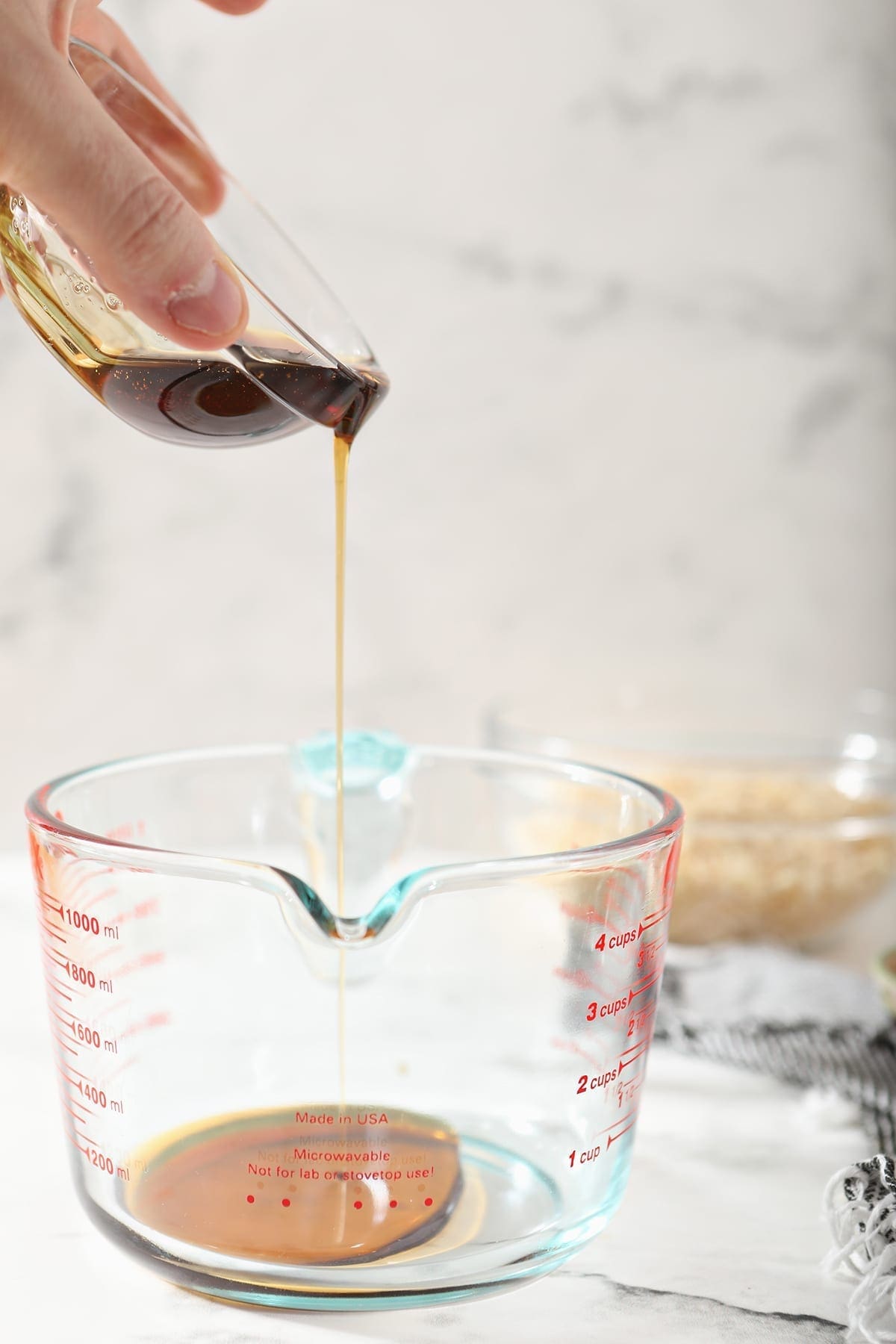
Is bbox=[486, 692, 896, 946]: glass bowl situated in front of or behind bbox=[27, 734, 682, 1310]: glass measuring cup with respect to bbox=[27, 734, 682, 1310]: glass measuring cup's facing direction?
behind

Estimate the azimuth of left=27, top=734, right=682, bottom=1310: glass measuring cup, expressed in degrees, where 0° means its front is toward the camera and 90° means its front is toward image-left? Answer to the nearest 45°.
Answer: approximately 0°
